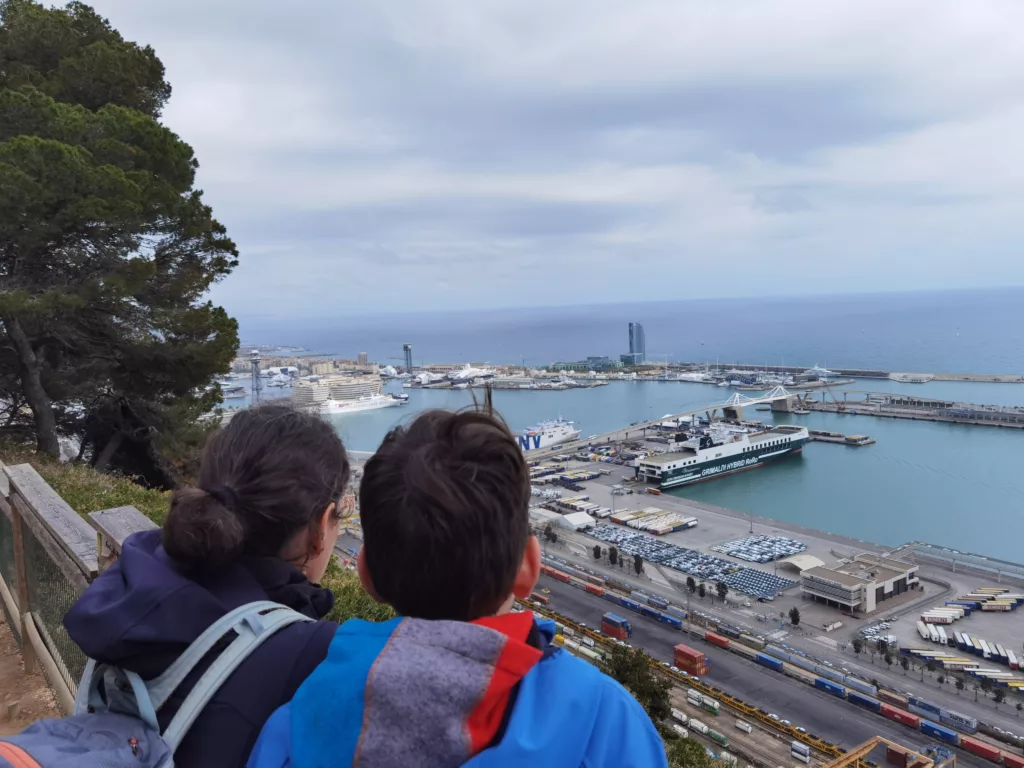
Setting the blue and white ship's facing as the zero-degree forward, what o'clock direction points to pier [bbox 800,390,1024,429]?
The pier is roughly at 1 o'clock from the blue and white ship.

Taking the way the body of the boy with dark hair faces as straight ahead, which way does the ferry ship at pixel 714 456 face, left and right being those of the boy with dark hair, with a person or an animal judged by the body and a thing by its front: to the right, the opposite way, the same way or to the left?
to the right

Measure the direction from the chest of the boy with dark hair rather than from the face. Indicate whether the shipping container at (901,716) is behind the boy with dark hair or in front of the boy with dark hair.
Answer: in front

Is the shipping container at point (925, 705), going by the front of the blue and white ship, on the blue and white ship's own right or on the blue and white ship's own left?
on the blue and white ship's own right

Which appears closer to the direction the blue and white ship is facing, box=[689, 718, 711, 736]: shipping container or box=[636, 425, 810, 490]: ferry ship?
the ferry ship

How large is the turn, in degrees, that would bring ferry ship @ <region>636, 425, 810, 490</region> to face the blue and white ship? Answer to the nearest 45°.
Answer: approximately 90° to its left

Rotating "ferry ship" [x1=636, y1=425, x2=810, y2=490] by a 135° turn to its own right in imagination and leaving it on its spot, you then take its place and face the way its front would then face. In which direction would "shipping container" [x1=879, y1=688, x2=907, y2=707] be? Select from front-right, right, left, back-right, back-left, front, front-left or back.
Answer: front

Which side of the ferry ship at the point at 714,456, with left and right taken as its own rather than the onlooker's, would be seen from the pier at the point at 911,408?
front

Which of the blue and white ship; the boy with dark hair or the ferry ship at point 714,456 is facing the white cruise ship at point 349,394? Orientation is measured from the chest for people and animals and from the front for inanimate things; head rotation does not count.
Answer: the boy with dark hair

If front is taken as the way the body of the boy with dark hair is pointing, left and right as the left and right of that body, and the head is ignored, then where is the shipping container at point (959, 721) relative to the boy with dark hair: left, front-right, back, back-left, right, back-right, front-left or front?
front-right

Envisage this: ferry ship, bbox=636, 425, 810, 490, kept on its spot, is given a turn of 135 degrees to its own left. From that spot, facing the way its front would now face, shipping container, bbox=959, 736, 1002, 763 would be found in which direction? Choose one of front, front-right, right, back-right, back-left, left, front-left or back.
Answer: left

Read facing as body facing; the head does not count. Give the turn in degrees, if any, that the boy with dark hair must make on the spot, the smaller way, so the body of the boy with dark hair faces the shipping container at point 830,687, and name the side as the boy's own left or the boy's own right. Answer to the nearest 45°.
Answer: approximately 45° to the boy's own right

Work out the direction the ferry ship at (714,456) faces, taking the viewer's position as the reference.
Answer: facing away from the viewer and to the right of the viewer

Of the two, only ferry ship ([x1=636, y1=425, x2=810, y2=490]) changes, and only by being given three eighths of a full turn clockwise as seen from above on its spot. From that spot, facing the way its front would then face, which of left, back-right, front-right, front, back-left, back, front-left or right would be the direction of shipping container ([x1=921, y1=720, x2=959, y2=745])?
front

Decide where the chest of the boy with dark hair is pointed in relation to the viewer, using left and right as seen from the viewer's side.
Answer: facing away from the viewer

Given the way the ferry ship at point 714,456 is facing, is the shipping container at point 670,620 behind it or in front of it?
behind
